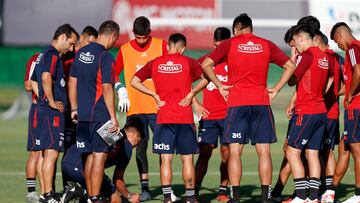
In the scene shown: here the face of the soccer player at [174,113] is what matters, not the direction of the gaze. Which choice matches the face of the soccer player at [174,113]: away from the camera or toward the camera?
away from the camera

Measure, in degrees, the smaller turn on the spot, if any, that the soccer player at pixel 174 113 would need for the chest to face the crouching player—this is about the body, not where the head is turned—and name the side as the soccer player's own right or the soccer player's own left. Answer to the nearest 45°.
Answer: approximately 90° to the soccer player's own left

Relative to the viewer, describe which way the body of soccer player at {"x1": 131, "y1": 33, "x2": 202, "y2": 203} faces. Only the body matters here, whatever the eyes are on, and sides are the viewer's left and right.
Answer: facing away from the viewer

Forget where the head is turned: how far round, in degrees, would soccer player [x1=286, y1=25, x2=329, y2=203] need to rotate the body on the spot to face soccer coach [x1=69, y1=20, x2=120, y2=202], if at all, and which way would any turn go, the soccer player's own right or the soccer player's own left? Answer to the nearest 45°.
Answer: approximately 45° to the soccer player's own left

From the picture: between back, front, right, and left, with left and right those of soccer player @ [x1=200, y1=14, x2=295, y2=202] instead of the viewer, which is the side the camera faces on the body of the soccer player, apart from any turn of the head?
back

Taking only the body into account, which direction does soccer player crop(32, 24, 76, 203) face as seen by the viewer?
to the viewer's right

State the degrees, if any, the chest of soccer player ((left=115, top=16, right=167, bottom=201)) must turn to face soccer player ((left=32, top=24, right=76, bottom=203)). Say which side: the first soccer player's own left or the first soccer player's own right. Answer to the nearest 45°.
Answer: approximately 45° to the first soccer player's own right

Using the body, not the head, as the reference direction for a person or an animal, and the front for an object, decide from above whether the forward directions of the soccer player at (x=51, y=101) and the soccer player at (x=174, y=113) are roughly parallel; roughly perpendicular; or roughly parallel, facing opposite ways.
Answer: roughly perpendicular

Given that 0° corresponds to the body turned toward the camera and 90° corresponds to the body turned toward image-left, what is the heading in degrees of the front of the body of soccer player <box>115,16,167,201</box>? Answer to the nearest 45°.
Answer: approximately 0°

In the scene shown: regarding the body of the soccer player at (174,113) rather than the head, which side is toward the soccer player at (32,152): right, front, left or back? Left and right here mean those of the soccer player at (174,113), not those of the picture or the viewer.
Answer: left

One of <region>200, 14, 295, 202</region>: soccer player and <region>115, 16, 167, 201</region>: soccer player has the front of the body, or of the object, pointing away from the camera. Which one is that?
<region>200, 14, 295, 202</region>: soccer player
